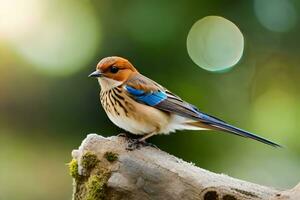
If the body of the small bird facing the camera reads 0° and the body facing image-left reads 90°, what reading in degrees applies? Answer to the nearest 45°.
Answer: approximately 90°
